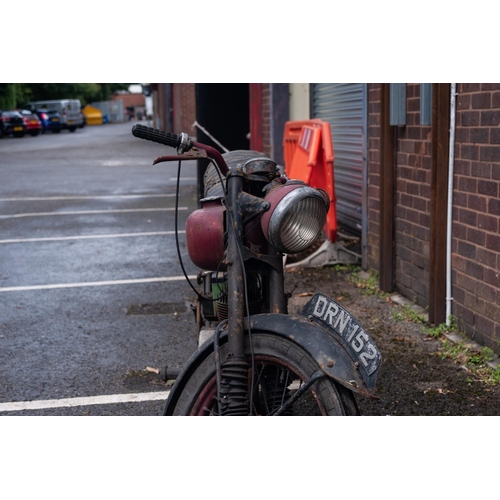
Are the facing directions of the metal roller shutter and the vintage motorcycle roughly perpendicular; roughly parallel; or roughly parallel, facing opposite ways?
roughly perpendicular

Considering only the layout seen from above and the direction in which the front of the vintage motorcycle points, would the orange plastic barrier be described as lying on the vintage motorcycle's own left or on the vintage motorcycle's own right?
on the vintage motorcycle's own left

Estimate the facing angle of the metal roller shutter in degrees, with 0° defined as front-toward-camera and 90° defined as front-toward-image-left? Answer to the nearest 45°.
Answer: approximately 45°

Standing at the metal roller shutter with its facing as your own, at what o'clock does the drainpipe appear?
The drainpipe is roughly at 10 o'clock from the metal roller shutter.

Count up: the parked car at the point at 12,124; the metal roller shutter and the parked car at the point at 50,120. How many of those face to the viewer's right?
0

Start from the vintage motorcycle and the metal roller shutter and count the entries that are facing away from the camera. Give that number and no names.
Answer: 0

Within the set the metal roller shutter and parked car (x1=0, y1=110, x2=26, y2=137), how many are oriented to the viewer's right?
0

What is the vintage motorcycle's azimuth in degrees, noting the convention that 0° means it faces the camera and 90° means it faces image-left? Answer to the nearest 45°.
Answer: approximately 315°

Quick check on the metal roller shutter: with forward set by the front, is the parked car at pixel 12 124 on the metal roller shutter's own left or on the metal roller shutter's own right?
on the metal roller shutter's own right
